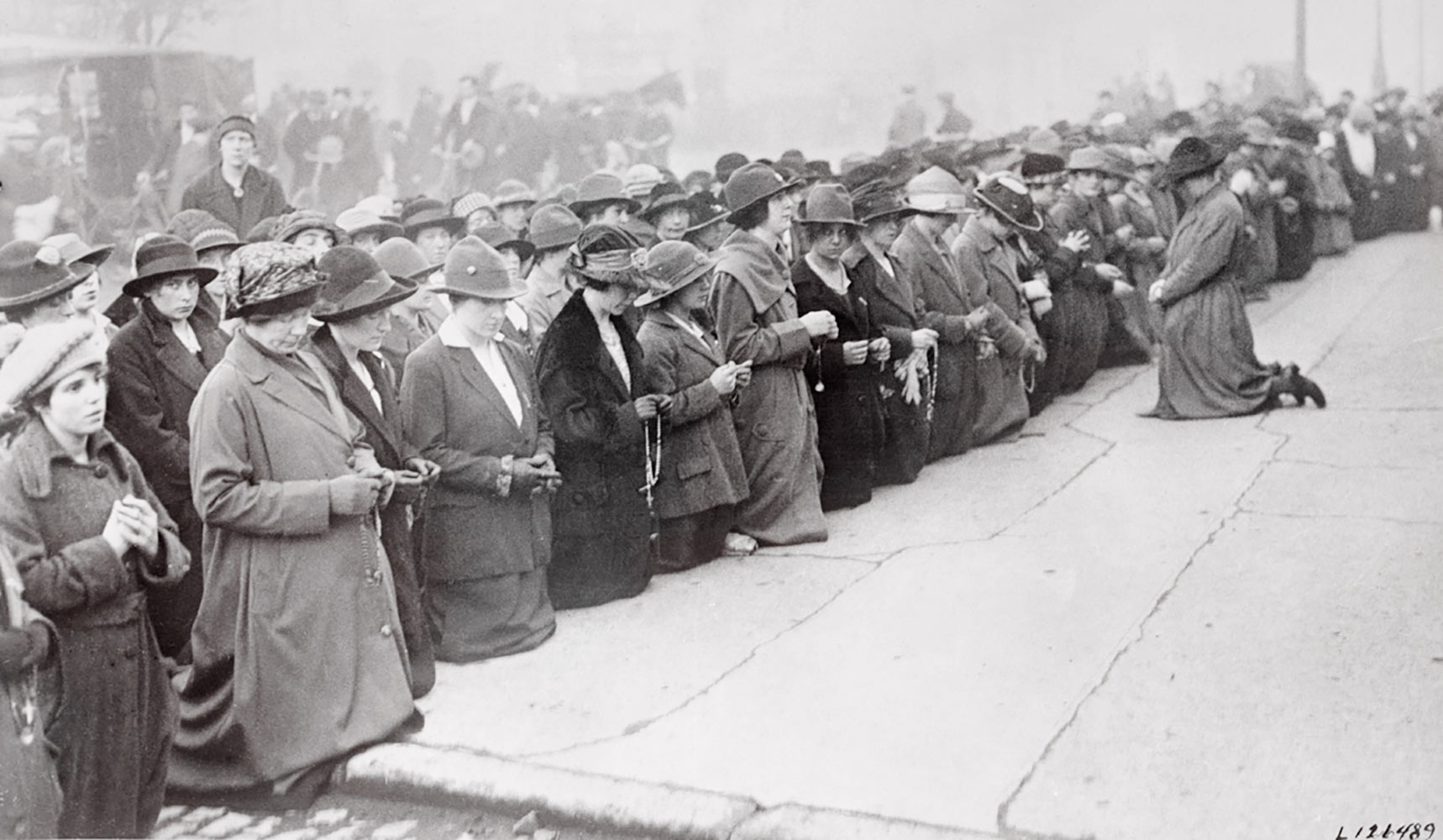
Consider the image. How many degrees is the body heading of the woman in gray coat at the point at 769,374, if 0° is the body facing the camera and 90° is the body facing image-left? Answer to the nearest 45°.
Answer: approximately 270°

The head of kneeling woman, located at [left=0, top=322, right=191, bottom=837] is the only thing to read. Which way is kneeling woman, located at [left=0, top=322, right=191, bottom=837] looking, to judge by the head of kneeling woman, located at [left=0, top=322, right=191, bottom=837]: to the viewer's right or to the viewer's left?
to the viewer's right

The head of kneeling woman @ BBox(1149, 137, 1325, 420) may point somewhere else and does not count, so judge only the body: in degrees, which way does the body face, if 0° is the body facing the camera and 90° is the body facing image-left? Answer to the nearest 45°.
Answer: approximately 90°

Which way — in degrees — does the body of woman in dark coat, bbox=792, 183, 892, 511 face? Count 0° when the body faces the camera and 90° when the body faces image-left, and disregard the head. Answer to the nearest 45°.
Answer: approximately 315°

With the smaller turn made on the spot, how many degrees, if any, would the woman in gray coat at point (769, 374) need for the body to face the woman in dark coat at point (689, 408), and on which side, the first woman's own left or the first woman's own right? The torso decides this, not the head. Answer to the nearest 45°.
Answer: approximately 135° to the first woman's own right

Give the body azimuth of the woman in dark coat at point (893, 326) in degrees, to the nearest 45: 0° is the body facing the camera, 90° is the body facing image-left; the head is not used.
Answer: approximately 315°

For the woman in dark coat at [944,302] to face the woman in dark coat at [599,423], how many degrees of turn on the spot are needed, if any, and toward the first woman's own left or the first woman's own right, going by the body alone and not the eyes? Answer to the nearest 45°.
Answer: approximately 90° to the first woman's own right

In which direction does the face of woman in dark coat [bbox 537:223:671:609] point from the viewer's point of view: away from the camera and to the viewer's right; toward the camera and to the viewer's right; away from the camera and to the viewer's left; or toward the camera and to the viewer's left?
toward the camera and to the viewer's right

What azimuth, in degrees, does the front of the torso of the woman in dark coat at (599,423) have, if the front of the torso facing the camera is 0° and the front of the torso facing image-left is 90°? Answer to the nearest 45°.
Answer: approximately 315°

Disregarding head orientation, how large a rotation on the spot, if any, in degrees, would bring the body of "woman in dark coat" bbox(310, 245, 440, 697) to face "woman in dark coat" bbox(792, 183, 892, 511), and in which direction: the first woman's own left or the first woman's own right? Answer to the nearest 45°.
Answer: approximately 90° to the first woman's own left
